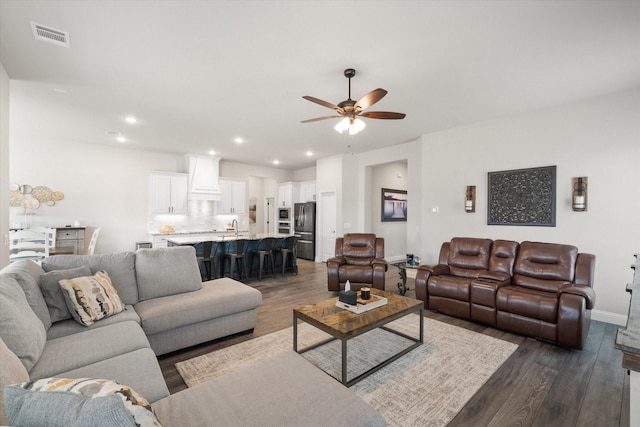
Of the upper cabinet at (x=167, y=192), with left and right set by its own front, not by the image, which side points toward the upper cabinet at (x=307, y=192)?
left

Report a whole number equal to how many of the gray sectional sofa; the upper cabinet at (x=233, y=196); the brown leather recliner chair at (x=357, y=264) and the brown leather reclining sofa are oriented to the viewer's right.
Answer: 1

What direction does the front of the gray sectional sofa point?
to the viewer's right

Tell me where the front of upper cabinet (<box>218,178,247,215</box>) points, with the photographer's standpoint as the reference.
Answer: facing the viewer

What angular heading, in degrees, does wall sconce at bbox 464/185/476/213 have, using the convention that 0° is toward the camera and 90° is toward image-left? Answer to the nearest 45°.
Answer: approximately 45°

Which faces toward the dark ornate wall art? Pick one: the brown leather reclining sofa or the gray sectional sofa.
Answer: the gray sectional sofa

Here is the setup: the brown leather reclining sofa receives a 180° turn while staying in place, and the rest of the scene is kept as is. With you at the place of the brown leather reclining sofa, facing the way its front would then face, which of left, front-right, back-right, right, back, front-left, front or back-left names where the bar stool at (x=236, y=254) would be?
back-left

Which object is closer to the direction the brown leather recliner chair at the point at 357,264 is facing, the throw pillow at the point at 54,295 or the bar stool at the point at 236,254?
the throw pillow

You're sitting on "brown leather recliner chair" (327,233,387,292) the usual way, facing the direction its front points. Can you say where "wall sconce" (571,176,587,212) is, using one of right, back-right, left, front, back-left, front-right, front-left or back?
left

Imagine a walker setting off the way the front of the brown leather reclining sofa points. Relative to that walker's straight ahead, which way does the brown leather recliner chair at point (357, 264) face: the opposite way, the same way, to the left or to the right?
to the left

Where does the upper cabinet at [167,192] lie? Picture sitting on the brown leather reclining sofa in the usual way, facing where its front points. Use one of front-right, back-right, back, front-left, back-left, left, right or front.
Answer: front-right

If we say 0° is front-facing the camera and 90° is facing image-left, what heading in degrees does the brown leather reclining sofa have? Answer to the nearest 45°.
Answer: approximately 45°

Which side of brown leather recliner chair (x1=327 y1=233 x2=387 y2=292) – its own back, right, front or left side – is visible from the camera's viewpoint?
front

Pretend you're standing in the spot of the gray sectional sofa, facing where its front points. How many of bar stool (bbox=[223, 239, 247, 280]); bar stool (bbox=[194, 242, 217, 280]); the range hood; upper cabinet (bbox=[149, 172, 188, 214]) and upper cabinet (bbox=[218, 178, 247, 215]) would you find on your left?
5

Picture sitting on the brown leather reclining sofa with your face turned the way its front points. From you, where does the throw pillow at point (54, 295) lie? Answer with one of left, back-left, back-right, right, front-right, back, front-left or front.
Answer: front

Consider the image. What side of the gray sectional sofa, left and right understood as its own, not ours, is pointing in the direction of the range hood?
left

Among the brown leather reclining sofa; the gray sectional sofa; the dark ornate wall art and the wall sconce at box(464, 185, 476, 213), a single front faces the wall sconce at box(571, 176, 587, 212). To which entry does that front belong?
the gray sectional sofa

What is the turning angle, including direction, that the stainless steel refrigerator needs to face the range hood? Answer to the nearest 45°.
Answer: approximately 45° to its right
